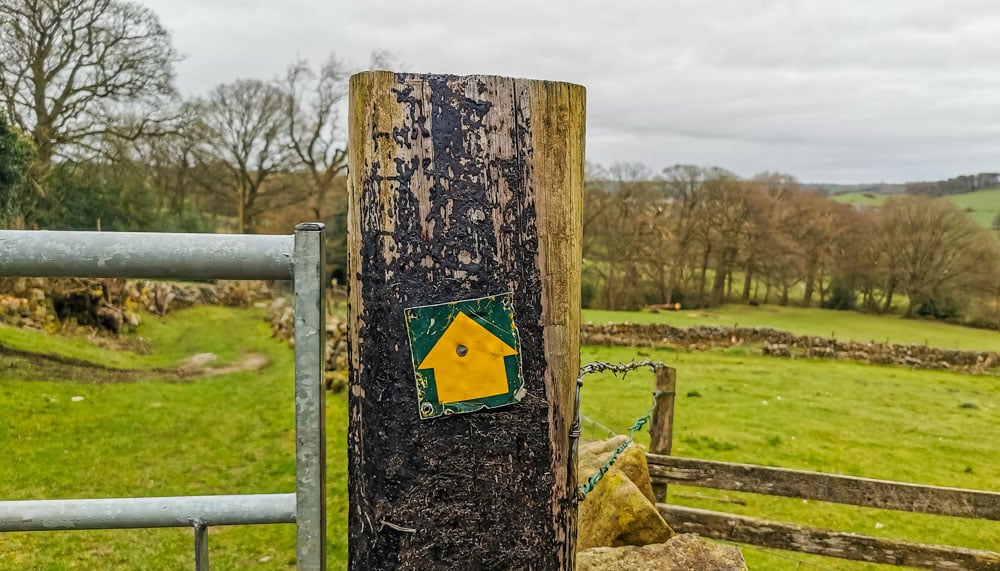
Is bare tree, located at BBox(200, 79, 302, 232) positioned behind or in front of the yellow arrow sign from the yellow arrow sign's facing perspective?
behind

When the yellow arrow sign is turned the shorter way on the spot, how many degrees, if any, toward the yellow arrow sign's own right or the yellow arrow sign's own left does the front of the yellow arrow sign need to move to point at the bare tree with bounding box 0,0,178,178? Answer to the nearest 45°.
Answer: approximately 135° to the yellow arrow sign's own right

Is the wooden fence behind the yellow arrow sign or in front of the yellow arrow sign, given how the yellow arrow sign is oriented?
behind

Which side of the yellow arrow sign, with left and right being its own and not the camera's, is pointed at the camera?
front

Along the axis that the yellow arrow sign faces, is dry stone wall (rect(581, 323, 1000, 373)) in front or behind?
behind
